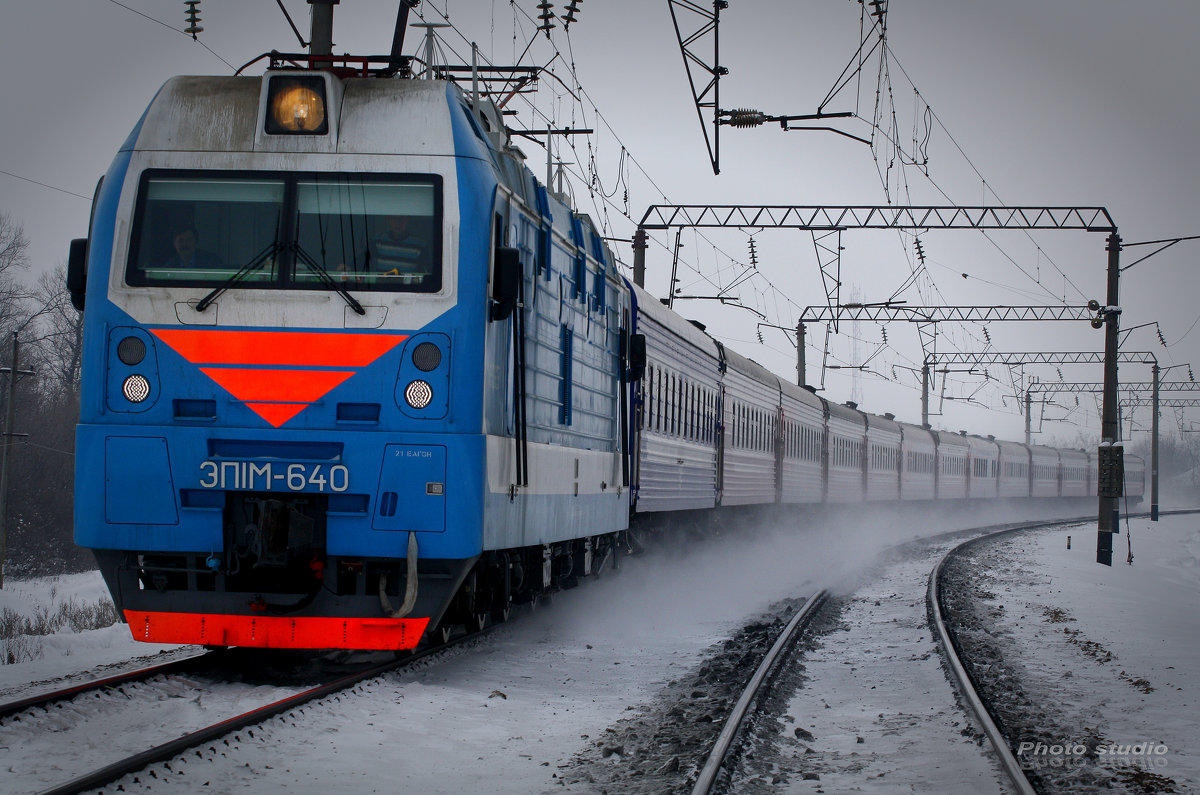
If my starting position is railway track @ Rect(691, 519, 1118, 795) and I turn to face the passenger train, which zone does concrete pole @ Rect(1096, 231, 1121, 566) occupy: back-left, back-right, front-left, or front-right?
front-right

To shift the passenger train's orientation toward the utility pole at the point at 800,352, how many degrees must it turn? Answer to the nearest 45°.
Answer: approximately 135° to its right

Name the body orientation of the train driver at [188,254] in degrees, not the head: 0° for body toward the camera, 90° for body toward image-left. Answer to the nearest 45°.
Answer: approximately 0°

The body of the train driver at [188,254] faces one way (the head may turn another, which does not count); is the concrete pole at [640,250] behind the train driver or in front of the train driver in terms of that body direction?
behind

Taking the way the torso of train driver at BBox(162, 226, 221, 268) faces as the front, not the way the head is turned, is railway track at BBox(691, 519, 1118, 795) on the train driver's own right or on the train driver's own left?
on the train driver's own left

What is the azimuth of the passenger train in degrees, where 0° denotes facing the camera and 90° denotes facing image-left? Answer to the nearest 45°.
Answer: approximately 45°

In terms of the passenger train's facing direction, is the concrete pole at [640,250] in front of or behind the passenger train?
behind
